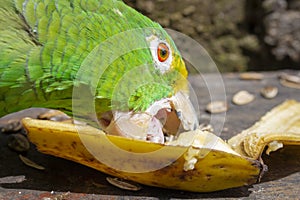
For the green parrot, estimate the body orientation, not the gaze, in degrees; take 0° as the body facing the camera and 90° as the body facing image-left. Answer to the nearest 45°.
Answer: approximately 270°

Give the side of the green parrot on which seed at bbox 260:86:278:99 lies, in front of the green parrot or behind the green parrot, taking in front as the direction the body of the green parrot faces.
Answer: in front

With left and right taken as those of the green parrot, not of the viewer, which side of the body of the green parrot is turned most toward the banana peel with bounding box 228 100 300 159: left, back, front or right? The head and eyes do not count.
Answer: front
